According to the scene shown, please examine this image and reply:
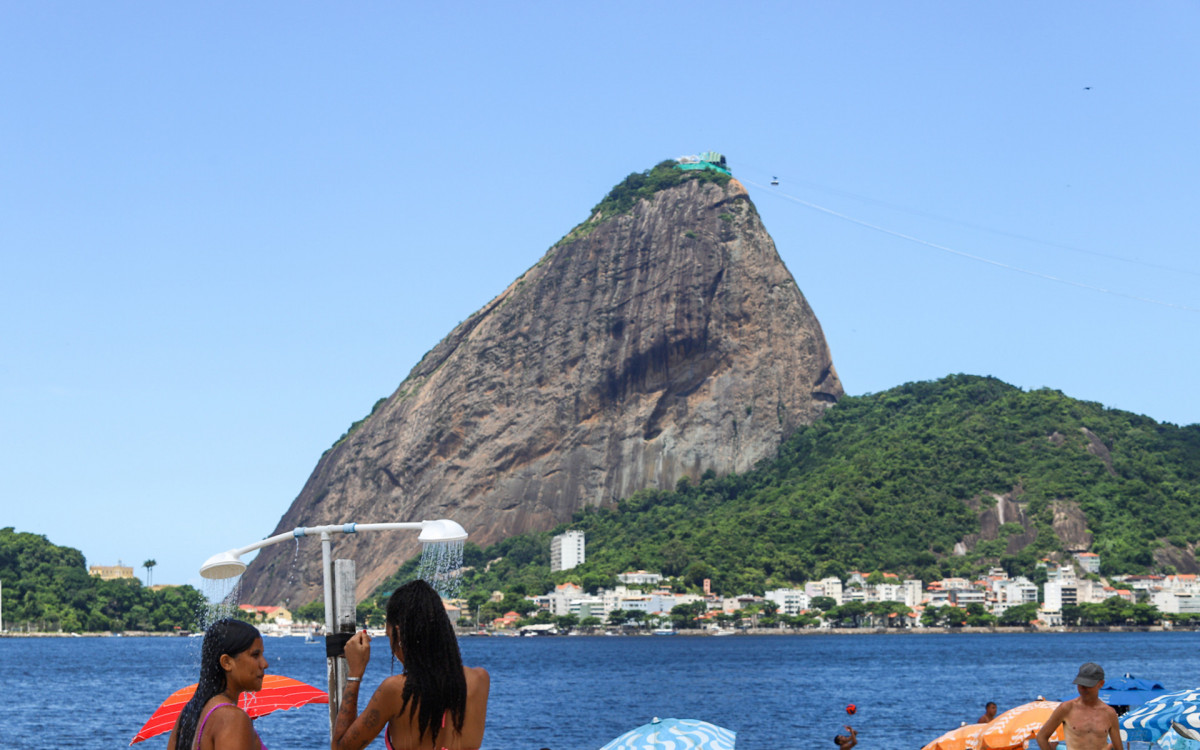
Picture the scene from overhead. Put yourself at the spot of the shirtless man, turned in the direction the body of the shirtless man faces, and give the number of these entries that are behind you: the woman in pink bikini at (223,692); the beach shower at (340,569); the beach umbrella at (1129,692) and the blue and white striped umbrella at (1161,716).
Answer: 2

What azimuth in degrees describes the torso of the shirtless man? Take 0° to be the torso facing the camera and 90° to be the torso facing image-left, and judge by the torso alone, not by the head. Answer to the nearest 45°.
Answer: approximately 0°

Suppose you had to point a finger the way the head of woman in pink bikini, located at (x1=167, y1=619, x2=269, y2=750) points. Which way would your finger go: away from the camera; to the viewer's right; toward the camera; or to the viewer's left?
to the viewer's right

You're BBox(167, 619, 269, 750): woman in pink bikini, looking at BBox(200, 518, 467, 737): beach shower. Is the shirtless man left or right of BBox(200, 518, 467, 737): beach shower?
right

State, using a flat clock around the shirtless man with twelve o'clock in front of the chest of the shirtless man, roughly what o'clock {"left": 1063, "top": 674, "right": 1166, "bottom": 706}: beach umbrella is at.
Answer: The beach umbrella is roughly at 6 o'clock from the shirtless man.

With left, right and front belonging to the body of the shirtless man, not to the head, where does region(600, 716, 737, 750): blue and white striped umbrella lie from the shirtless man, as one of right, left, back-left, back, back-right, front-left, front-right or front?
back-right

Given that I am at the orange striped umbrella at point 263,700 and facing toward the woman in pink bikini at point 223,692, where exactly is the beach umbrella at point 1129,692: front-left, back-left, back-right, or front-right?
back-left

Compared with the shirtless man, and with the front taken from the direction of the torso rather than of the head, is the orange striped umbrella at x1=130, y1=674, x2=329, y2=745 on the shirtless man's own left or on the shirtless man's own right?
on the shirtless man's own right
